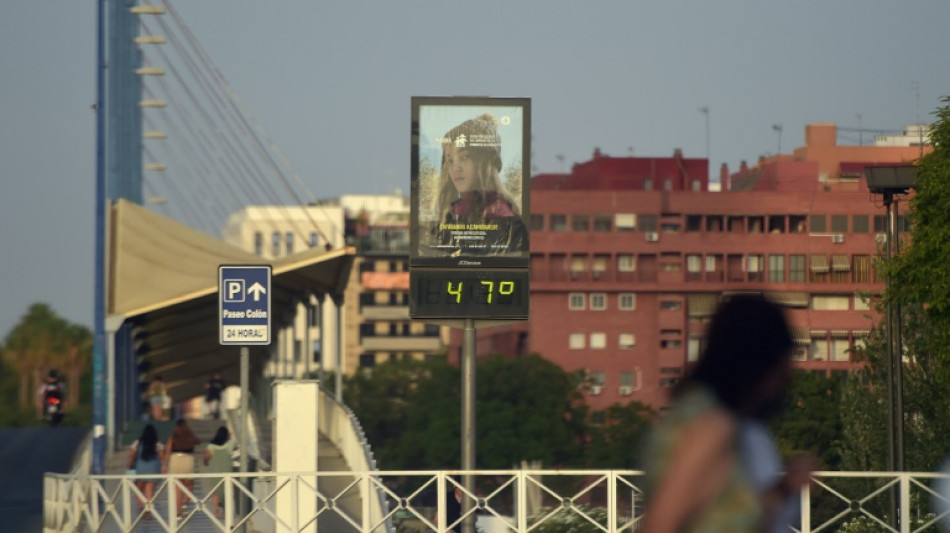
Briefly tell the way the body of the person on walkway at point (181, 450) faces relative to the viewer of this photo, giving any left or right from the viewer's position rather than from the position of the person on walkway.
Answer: facing away from the viewer

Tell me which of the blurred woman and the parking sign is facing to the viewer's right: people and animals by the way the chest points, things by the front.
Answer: the blurred woman

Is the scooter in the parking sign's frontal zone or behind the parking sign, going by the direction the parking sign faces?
behind

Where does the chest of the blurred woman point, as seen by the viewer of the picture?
to the viewer's right

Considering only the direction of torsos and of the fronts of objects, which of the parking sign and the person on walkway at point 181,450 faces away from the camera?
the person on walkway

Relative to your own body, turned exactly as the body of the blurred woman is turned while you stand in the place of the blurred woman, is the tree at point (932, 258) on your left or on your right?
on your left

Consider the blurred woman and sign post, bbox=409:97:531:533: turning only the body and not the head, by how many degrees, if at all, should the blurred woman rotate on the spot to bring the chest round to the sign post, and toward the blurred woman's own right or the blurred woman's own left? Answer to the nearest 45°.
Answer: approximately 90° to the blurred woman's own left

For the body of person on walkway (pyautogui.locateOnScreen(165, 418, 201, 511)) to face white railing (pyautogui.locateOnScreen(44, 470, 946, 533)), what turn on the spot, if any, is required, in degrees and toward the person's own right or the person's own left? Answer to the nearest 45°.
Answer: approximately 180°

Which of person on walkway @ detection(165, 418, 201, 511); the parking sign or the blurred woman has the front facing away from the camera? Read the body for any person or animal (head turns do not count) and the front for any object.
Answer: the person on walkway

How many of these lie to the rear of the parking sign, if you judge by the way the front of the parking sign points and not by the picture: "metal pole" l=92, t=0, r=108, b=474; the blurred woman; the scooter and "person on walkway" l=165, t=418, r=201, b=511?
3

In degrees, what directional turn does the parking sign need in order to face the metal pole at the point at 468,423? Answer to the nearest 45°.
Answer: approximately 90° to its left

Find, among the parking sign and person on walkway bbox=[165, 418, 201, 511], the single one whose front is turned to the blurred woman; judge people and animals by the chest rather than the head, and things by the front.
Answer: the parking sign
